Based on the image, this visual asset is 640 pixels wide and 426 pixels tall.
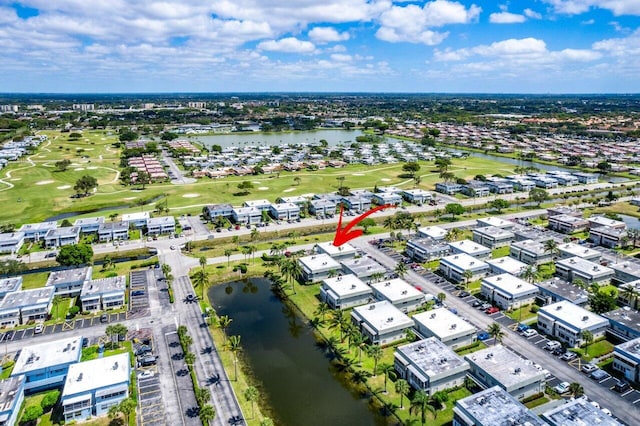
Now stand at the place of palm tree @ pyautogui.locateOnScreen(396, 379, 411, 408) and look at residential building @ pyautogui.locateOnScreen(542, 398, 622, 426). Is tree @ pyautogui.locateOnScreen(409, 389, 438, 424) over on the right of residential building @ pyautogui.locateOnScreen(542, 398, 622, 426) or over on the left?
right

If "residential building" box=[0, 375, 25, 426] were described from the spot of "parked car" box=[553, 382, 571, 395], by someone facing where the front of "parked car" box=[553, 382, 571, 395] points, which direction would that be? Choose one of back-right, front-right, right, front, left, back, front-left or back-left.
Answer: front

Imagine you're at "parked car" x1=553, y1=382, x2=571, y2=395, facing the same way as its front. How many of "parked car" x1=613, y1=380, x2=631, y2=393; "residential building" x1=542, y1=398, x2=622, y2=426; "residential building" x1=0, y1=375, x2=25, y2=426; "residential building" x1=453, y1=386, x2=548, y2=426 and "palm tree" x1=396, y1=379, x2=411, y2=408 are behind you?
1

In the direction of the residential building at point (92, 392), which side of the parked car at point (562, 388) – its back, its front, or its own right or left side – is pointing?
front

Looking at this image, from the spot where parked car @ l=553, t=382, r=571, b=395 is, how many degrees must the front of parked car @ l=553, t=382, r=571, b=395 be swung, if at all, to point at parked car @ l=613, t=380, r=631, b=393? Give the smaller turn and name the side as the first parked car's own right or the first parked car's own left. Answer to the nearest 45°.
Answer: approximately 180°

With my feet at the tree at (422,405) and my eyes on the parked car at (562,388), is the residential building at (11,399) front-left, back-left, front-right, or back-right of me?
back-left

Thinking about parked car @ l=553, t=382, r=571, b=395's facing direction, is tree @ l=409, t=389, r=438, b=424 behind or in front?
in front

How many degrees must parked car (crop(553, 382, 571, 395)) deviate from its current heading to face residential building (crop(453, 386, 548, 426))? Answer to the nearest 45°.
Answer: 0° — it already faces it

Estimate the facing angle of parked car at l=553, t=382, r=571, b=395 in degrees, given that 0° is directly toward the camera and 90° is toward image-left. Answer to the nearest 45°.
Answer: approximately 45°

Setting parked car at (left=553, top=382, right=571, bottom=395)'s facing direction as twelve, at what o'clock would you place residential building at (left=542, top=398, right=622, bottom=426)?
The residential building is roughly at 10 o'clock from the parked car.

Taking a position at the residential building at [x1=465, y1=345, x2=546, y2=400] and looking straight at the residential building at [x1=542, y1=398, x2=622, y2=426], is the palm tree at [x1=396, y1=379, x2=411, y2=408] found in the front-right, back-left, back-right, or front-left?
back-right

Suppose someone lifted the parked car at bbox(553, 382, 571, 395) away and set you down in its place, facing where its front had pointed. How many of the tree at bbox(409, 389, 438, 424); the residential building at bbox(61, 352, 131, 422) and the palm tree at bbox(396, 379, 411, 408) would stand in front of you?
3
